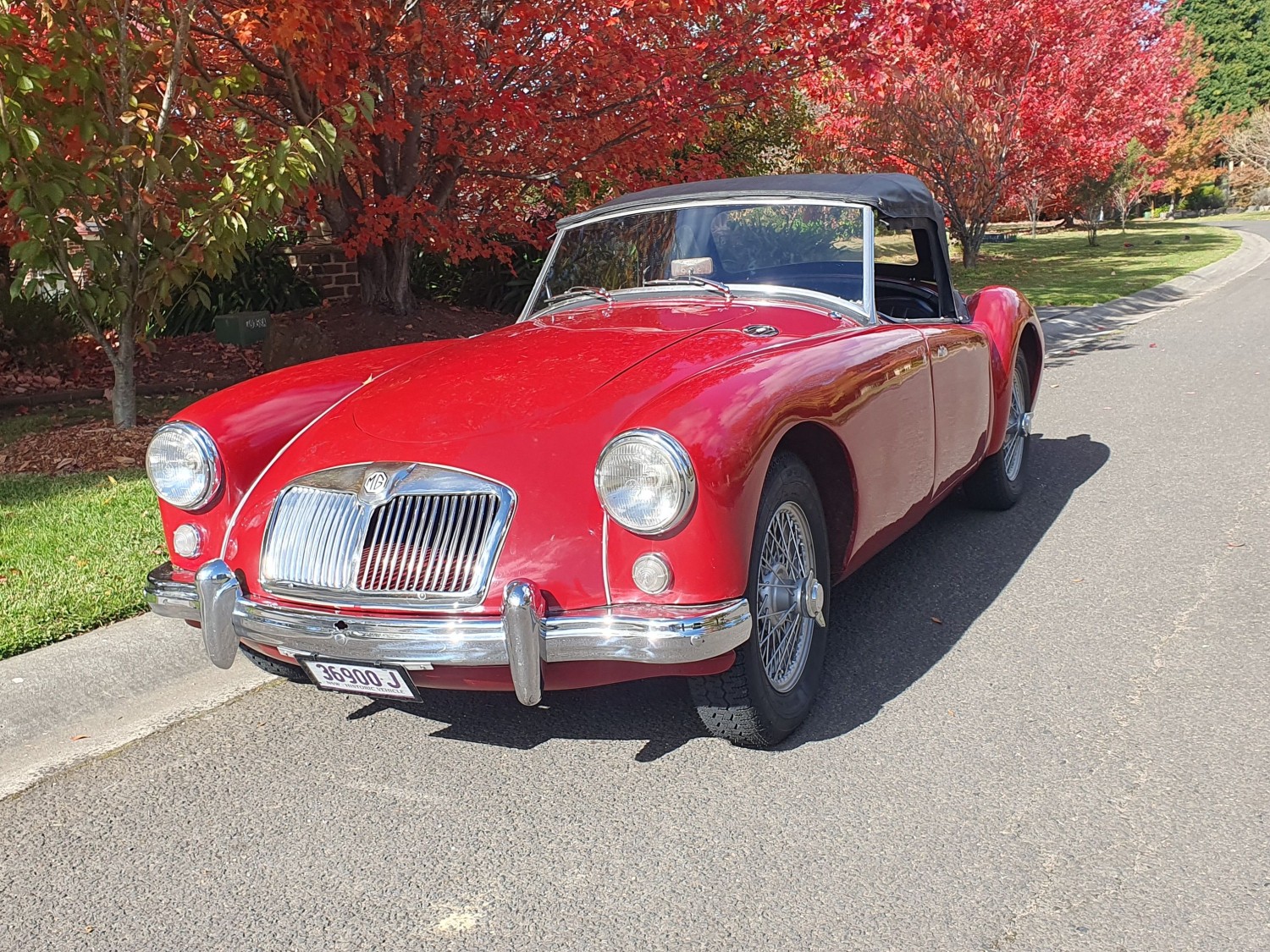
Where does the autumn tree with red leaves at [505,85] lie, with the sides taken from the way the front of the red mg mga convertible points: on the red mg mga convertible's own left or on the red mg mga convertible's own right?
on the red mg mga convertible's own right

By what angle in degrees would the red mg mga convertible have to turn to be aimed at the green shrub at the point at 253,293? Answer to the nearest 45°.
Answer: approximately 135° to its right

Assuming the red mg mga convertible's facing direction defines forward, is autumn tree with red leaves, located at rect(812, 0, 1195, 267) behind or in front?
behind

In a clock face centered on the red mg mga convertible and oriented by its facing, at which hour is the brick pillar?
The brick pillar is roughly at 4 o'clock from the red mg mga convertible.

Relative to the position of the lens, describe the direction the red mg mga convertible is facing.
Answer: facing the viewer and to the left of the viewer

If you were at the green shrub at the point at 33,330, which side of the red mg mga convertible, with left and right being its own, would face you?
right

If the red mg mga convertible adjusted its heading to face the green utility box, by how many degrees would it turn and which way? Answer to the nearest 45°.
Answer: approximately 135° to its right
